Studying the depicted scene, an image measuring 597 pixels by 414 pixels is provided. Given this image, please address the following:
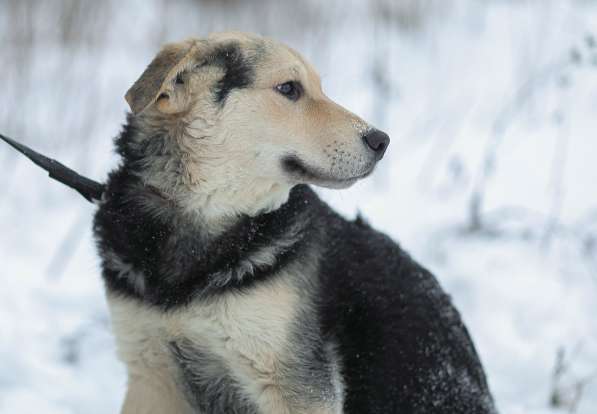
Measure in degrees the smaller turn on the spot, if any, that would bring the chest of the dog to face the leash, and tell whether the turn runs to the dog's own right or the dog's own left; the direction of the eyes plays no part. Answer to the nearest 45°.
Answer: approximately 45° to the dog's own right

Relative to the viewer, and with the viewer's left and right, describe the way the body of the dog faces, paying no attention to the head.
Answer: facing the viewer and to the left of the viewer
